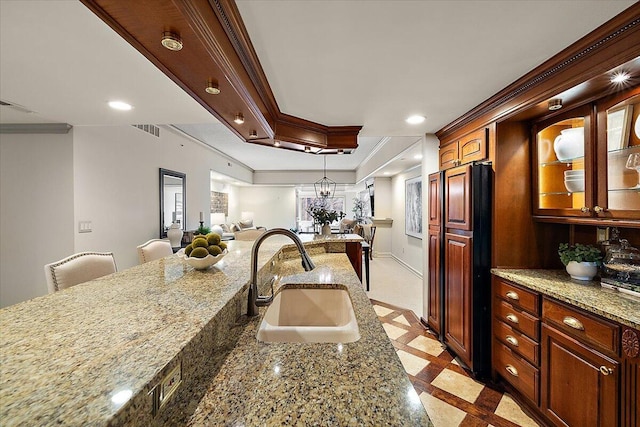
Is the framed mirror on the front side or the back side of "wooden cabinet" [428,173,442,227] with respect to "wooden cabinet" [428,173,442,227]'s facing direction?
on the front side

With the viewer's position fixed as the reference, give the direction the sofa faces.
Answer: facing the viewer

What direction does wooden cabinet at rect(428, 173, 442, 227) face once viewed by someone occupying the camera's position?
facing the viewer and to the left of the viewer

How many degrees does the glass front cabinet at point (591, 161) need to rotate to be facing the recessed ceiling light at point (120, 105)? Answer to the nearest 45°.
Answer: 0° — it already faces it

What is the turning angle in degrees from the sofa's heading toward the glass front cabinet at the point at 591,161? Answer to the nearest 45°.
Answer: approximately 45° to its left

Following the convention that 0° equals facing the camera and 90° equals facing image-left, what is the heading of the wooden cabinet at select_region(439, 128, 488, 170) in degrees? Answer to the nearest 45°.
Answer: approximately 45°

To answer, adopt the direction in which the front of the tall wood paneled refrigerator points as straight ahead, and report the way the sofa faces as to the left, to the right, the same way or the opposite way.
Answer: to the left

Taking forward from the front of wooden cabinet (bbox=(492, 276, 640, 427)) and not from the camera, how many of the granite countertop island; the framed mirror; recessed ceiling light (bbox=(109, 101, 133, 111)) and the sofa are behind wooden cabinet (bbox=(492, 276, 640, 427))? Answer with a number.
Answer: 0

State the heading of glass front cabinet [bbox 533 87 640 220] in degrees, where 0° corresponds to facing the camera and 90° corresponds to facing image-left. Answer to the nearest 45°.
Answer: approximately 45°

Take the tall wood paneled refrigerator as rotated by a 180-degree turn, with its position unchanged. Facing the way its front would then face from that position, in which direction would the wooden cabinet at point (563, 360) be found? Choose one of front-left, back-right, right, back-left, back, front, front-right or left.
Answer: right

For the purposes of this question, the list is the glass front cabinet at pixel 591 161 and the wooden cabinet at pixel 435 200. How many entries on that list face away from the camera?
0

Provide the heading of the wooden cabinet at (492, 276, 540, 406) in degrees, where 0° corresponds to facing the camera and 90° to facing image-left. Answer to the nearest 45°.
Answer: approximately 45°

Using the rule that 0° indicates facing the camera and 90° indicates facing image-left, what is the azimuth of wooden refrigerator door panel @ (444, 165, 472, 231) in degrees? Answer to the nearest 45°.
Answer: approximately 45°
